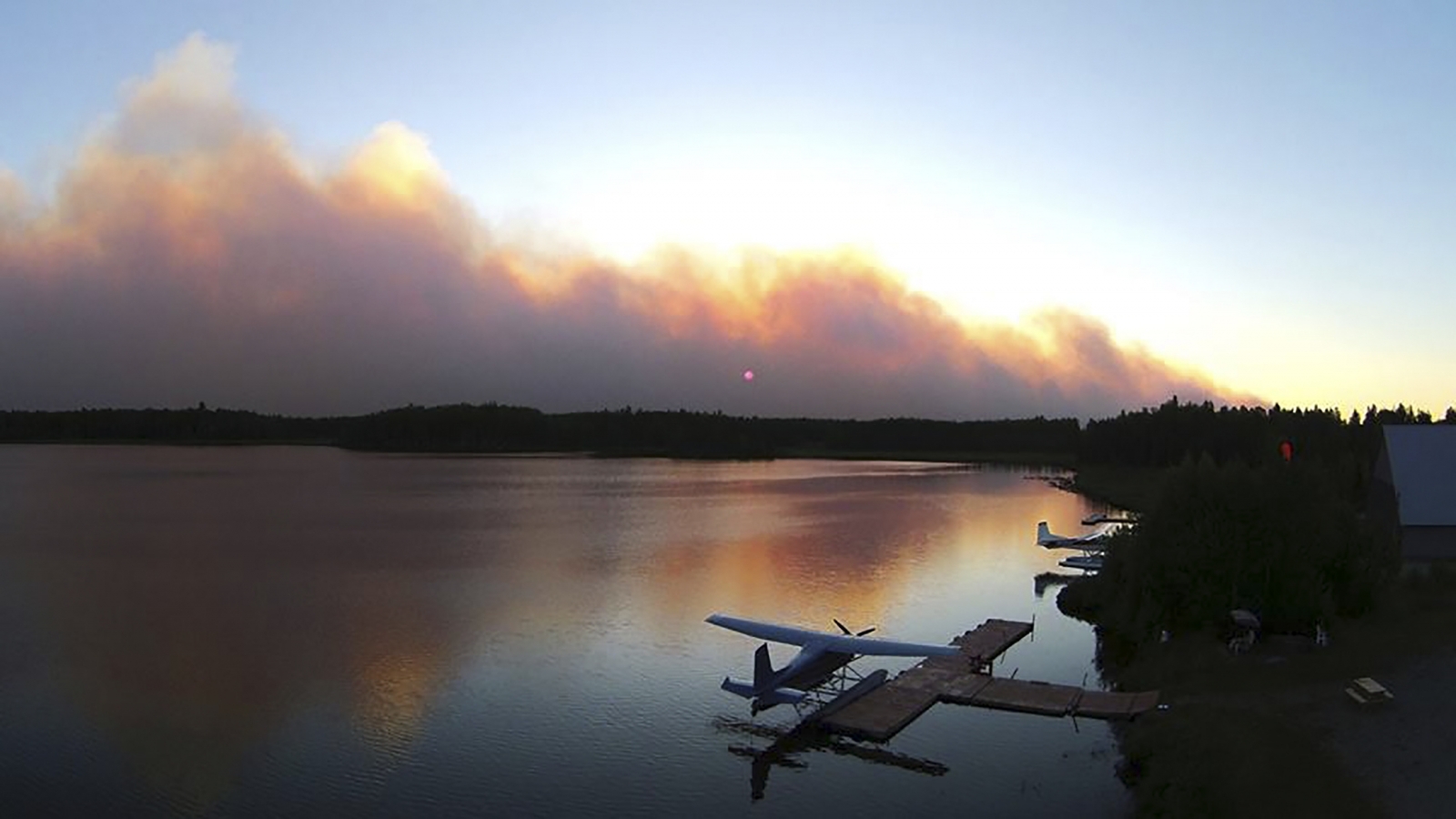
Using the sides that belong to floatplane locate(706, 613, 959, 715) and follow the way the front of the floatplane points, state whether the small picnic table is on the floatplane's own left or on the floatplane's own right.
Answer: on the floatplane's own right

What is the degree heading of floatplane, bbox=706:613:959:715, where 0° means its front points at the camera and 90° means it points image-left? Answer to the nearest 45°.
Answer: approximately 225°

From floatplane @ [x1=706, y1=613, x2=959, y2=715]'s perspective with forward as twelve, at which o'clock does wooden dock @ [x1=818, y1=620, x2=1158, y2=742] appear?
The wooden dock is roughly at 2 o'clock from the floatplane.
